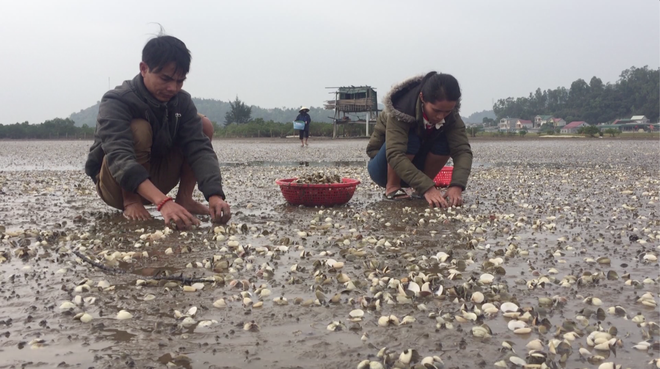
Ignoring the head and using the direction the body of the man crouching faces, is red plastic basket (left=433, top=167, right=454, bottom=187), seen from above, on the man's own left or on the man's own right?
on the man's own left

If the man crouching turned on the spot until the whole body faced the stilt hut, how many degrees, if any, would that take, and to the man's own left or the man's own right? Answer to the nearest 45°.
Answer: approximately 135° to the man's own left

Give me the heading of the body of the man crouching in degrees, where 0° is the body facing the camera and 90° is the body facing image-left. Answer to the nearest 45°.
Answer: approximately 315°

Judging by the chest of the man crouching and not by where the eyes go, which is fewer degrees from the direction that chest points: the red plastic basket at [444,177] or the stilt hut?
the red plastic basket

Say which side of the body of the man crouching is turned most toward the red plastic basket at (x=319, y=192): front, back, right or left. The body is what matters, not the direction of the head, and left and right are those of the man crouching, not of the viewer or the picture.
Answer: left

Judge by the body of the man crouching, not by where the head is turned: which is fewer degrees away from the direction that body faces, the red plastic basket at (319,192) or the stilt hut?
the red plastic basket

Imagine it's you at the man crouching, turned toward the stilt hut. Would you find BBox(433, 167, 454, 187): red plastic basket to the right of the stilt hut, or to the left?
right
